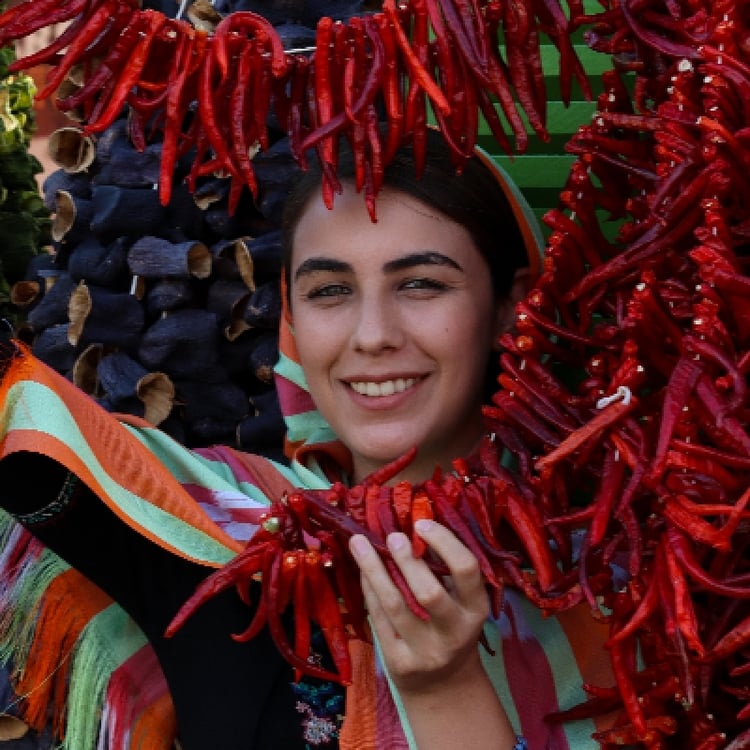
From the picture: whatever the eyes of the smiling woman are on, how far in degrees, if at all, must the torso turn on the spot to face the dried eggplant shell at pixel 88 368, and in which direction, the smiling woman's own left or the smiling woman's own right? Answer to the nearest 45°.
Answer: approximately 135° to the smiling woman's own right

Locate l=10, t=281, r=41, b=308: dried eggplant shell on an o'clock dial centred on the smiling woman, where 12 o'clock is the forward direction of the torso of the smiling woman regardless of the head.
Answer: The dried eggplant shell is roughly at 5 o'clock from the smiling woman.

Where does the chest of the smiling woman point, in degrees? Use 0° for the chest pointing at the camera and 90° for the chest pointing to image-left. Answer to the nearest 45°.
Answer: approximately 0°
